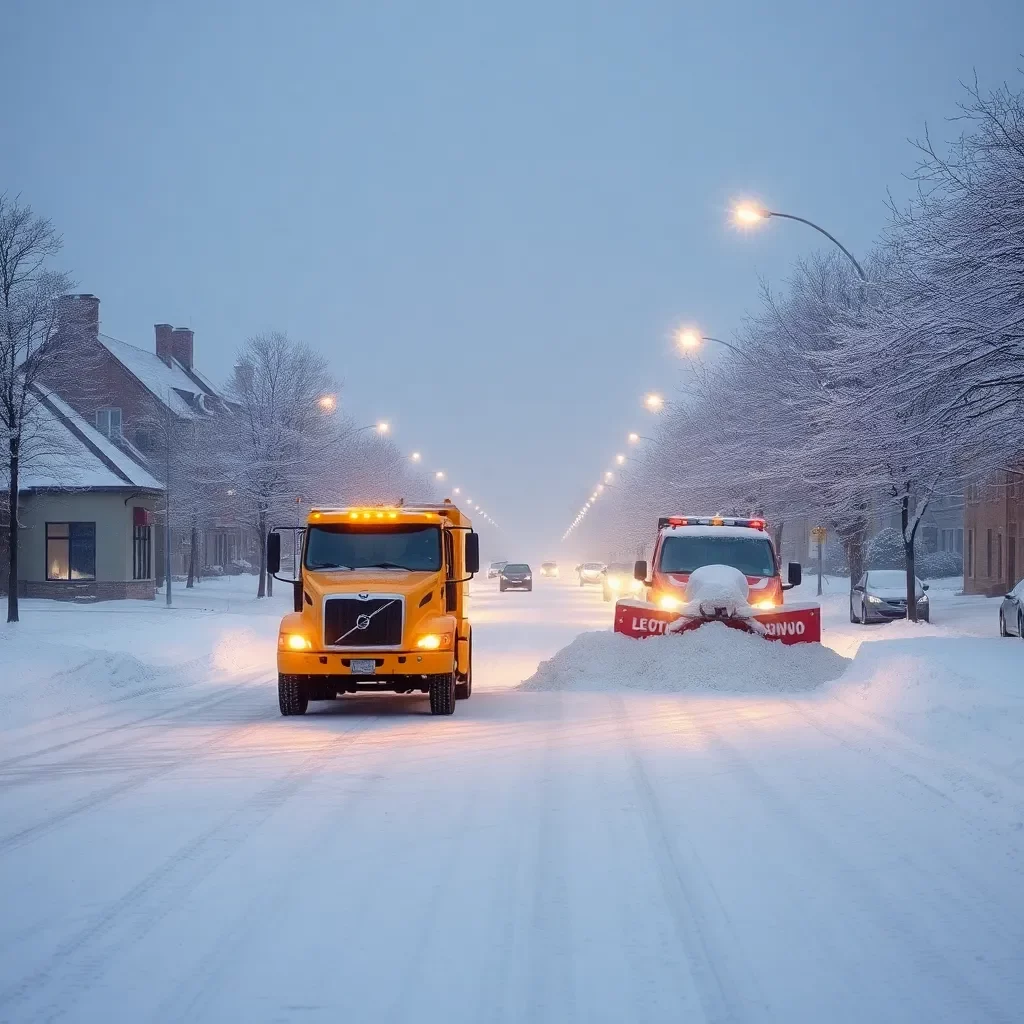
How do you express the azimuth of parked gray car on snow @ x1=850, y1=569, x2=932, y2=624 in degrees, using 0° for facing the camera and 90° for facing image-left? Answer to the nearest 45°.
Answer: approximately 0°

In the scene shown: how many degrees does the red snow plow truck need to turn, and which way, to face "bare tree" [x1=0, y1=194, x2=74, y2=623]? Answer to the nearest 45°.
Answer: approximately 135° to its right

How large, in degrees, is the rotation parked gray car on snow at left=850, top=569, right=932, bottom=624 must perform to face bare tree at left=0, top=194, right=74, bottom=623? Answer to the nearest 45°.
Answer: approximately 45° to its right
